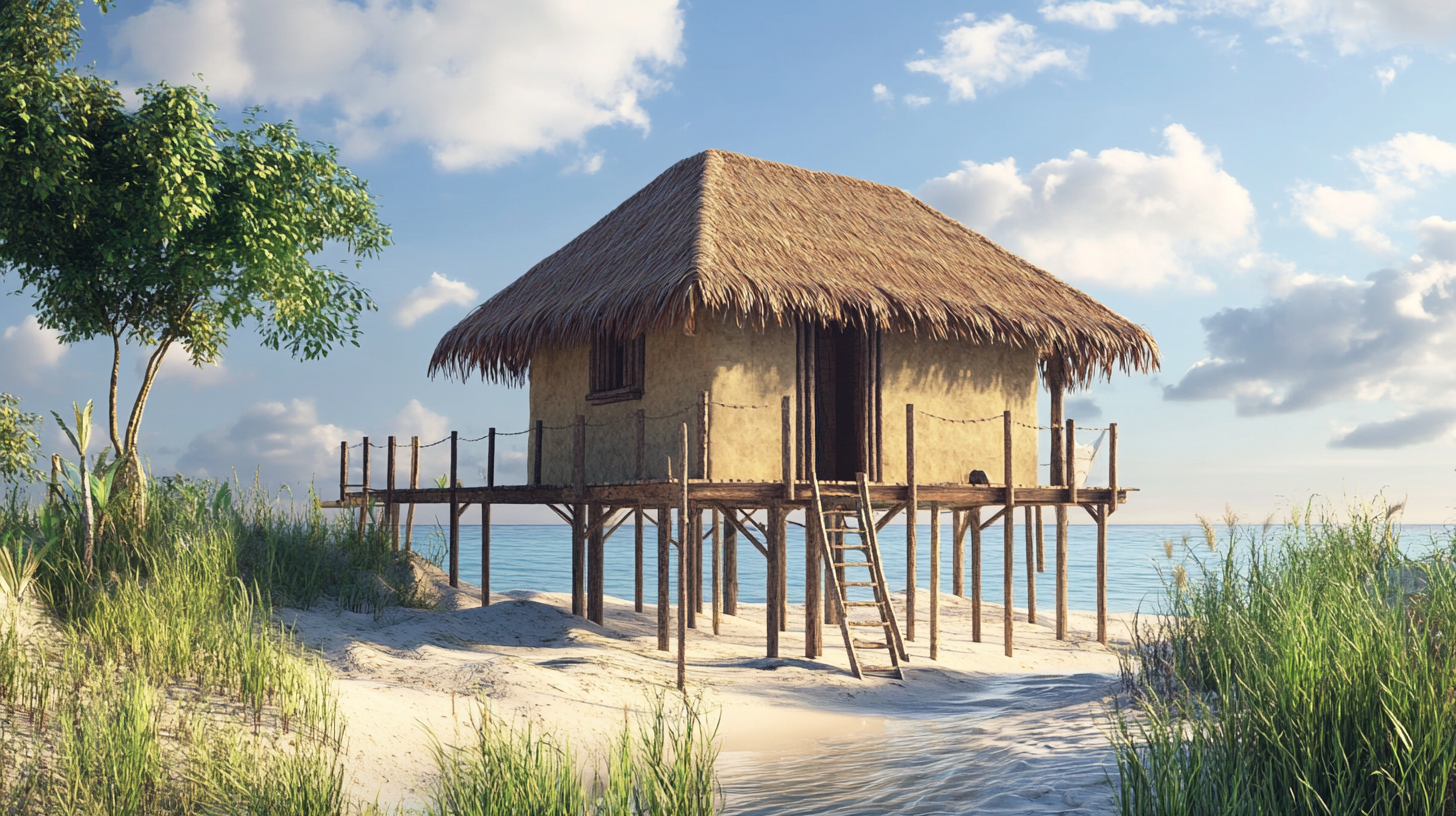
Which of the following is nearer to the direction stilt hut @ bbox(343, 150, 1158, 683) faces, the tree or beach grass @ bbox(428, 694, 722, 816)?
the beach grass

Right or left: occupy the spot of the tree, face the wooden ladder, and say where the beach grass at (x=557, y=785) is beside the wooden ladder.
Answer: right

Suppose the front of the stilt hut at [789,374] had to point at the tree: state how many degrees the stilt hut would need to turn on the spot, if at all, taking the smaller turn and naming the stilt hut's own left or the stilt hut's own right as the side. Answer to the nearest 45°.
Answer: approximately 135° to the stilt hut's own right

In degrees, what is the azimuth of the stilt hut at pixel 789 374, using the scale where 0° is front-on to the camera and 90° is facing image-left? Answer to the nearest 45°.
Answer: approximately 315°

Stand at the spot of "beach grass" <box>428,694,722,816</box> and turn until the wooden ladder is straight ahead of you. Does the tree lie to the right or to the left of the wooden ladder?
left

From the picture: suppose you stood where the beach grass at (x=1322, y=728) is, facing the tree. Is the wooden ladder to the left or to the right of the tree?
right

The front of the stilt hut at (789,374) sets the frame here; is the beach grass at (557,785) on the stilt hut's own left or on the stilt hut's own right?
on the stilt hut's own right

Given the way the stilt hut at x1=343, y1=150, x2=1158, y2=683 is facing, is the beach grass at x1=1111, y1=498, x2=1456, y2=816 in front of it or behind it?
in front

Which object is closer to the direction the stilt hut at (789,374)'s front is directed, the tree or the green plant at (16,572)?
the green plant

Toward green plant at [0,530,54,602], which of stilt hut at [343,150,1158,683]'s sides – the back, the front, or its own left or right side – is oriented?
right

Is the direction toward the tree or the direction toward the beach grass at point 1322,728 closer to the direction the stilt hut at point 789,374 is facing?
the beach grass
